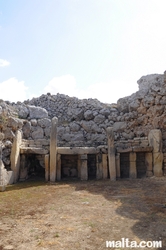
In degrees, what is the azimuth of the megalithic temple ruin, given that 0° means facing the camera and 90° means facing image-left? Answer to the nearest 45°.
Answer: approximately 0°
